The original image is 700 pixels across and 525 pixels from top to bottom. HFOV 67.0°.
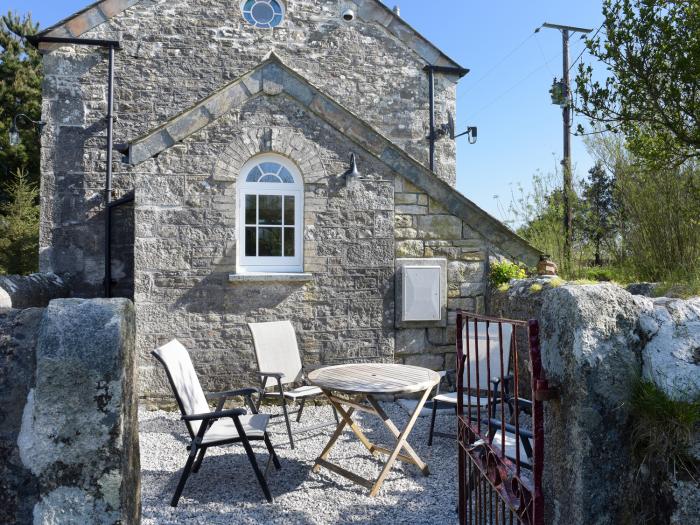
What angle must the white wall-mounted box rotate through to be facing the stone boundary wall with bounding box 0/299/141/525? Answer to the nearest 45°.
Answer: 0° — it already faces it

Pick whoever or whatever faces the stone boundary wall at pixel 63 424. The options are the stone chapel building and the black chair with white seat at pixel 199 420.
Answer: the stone chapel building

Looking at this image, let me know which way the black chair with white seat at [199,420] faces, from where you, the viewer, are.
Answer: facing to the right of the viewer

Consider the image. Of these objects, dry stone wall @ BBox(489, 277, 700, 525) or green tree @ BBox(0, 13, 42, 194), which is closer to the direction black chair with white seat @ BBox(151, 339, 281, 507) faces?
the dry stone wall

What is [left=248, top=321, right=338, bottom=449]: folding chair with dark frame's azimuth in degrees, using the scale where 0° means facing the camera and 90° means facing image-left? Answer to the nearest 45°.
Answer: approximately 315°

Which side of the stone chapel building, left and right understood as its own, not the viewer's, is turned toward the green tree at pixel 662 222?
left

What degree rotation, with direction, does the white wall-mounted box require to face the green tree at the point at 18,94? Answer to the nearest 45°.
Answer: approximately 135° to its right
